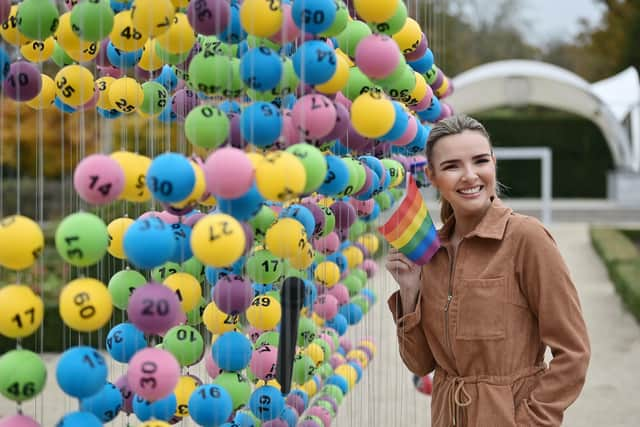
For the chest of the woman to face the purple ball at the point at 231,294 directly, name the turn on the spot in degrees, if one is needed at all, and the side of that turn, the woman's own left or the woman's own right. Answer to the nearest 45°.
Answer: approximately 45° to the woman's own right

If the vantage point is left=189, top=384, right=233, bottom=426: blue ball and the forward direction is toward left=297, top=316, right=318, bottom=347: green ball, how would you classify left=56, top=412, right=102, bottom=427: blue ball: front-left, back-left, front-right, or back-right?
back-left

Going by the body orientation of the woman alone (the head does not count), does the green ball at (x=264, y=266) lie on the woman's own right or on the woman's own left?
on the woman's own right

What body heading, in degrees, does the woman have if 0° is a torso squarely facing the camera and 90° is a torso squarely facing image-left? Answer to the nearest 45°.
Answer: approximately 45°

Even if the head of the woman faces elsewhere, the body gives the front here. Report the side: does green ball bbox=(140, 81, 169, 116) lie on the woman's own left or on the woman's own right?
on the woman's own right

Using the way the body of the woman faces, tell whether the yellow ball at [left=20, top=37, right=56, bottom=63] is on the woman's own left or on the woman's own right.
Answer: on the woman's own right

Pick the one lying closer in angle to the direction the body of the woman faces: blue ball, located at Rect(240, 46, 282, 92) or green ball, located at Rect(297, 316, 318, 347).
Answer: the blue ball
